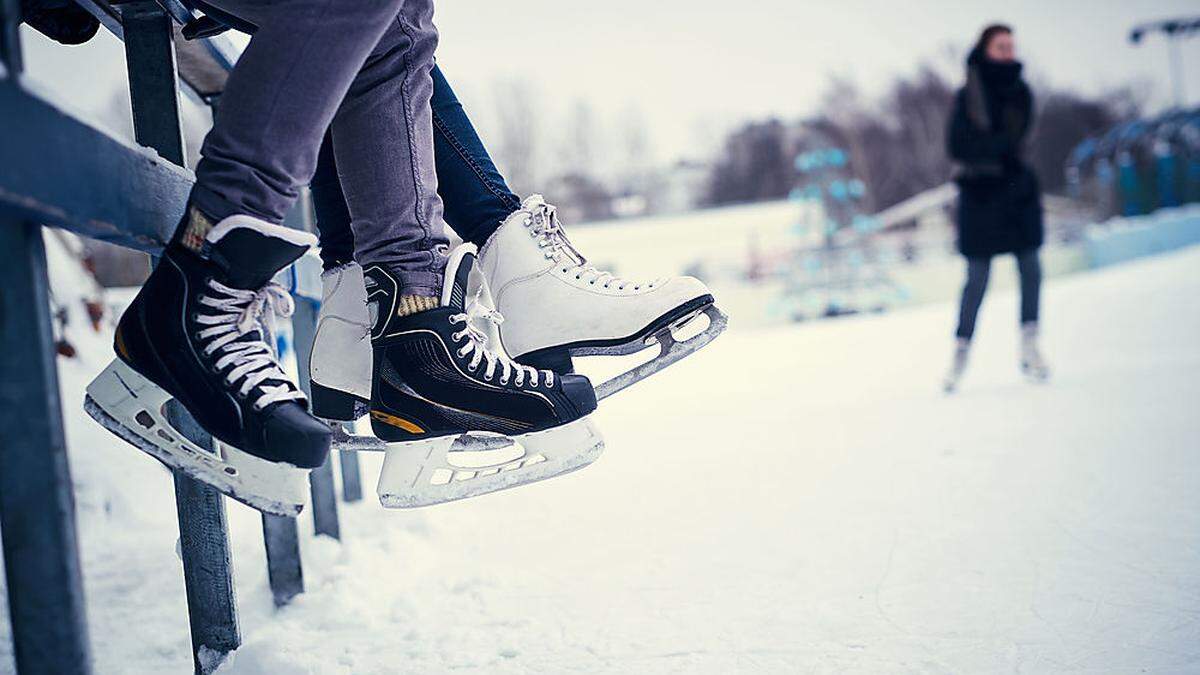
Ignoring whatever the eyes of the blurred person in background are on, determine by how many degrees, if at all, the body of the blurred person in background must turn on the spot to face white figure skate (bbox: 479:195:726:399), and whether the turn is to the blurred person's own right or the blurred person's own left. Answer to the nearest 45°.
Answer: approximately 45° to the blurred person's own right

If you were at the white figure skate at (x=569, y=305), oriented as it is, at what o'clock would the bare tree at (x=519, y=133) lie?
The bare tree is roughly at 9 o'clock from the white figure skate.

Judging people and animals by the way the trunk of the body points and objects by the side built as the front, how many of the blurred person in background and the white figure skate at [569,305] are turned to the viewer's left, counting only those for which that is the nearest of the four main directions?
0

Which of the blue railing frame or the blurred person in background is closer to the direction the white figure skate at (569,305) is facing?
the blurred person in background

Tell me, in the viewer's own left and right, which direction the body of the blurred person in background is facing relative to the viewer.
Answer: facing the viewer and to the right of the viewer

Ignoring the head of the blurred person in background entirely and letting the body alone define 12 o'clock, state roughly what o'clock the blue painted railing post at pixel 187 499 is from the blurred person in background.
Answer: The blue painted railing post is roughly at 2 o'clock from the blurred person in background.

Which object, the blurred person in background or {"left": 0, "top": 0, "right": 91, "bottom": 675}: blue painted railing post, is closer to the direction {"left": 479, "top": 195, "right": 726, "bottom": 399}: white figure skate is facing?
the blurred person in background

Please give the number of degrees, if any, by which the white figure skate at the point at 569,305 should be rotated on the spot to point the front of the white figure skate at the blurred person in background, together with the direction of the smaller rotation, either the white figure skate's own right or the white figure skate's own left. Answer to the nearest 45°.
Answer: approximately 45° to the white figure skate's own left

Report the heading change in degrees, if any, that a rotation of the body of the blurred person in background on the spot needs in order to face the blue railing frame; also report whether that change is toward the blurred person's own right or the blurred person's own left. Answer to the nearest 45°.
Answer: approximately 45° to the blurred person's own right

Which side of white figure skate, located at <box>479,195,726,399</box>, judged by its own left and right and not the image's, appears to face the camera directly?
right
